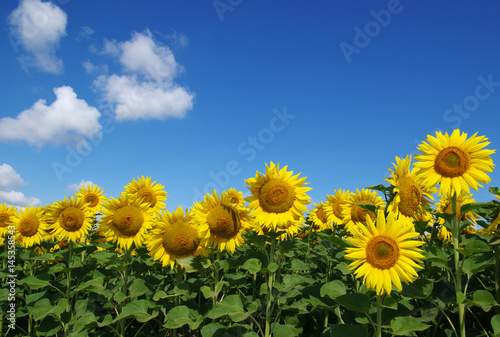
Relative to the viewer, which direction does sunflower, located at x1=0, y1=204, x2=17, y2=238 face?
toward the camera

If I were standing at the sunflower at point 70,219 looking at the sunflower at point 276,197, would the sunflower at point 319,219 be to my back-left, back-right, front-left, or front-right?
front-left

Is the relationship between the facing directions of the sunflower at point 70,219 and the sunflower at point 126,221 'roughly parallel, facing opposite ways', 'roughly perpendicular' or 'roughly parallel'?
roughly parallel

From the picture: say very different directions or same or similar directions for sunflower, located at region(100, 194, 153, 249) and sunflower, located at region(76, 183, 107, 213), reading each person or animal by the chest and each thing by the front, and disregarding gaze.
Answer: same or similar directions

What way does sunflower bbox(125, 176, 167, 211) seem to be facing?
toward the camera

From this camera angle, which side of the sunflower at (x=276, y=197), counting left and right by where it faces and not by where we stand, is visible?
front

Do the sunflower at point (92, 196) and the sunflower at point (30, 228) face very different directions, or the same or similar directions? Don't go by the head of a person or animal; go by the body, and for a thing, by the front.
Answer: same or similar directions

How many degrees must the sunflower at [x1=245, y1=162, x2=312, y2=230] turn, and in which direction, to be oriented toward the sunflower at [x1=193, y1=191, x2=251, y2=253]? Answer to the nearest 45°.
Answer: approximately 135° to its right

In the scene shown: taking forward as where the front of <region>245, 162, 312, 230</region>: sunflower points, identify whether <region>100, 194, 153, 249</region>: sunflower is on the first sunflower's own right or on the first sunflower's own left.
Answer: on the first sunflower's own right

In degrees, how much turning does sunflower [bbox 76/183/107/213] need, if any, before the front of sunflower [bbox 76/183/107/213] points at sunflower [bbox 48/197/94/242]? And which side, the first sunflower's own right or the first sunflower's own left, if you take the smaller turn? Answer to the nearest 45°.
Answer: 0° — it already faces it

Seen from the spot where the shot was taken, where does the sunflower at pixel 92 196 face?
facing the viewer

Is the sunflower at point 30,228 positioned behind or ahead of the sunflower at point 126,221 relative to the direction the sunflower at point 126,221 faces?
behind
